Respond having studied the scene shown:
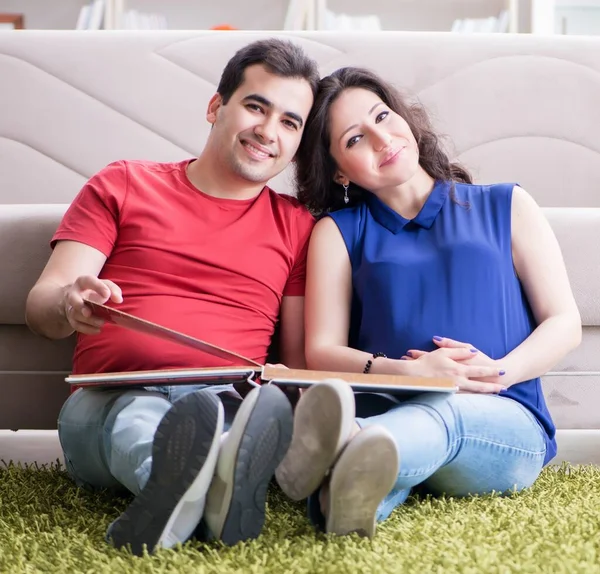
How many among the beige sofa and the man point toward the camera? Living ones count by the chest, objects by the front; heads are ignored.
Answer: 2

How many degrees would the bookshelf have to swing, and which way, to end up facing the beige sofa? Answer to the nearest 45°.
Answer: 0° — it already faces it

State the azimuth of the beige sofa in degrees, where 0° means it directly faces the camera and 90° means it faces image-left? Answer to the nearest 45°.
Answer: approximately 0°

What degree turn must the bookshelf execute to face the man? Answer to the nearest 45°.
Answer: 0° — it already faces them

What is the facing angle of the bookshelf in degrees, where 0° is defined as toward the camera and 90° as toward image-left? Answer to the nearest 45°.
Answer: approximately 0°

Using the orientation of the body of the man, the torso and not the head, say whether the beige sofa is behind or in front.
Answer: behind

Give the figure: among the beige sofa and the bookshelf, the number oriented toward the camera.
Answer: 2
